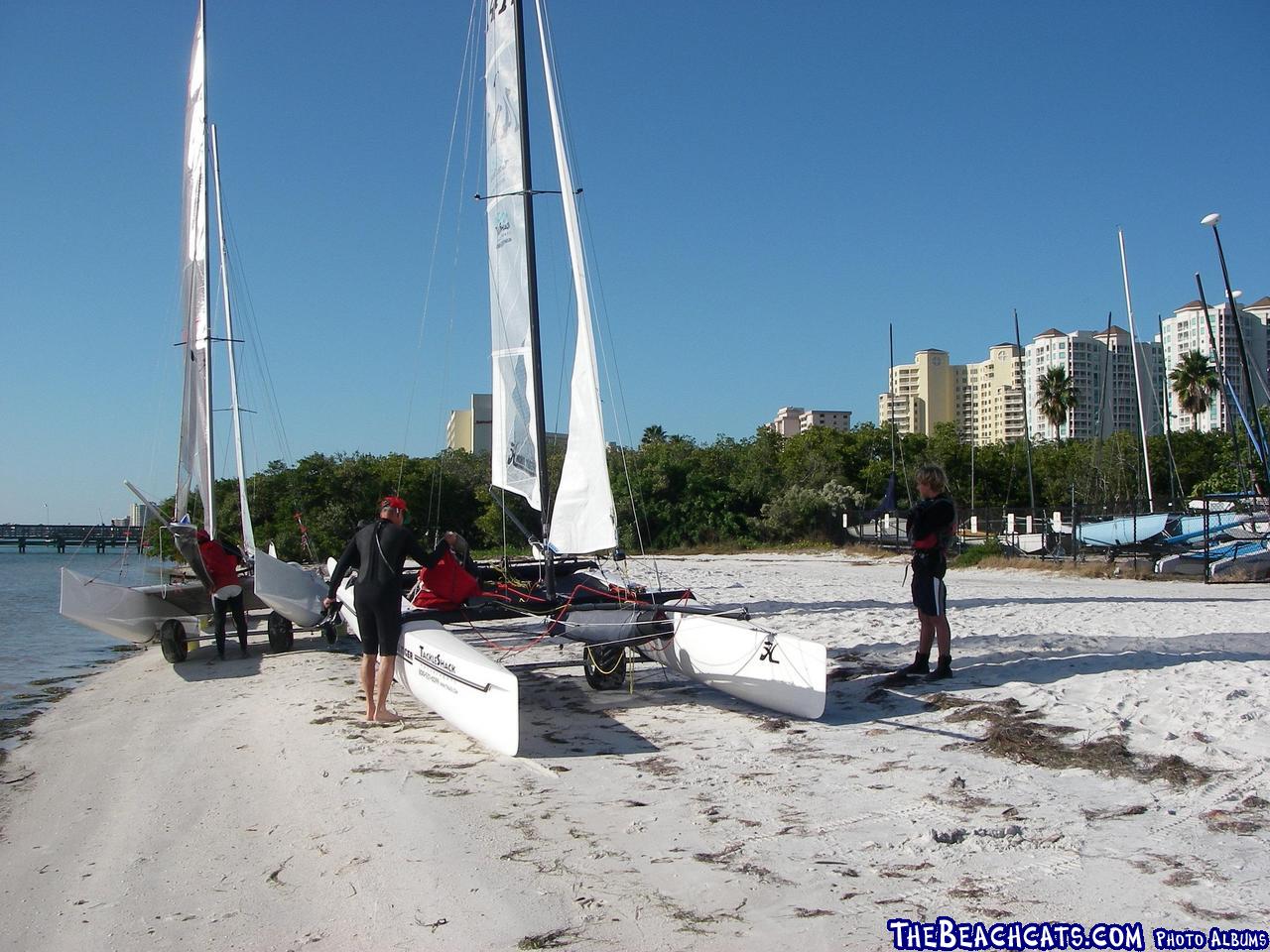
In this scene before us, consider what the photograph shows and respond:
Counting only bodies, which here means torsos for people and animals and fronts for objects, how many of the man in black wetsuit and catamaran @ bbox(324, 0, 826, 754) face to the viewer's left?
0

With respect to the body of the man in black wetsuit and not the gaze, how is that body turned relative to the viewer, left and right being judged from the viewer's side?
facing away from the viewer and to the right of the viewer

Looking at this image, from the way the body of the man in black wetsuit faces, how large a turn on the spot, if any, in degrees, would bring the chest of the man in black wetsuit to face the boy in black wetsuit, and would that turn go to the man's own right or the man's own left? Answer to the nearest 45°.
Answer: approximately 45° to the man's own right

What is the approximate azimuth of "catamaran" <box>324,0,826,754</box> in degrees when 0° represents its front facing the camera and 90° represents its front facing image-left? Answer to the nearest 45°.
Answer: approximately 315°

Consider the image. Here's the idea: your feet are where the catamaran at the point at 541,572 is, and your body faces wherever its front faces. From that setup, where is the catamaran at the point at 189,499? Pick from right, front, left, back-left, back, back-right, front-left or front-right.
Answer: back

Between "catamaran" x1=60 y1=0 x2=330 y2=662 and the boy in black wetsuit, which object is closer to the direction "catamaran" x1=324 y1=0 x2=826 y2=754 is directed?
the boy in black wetsuit

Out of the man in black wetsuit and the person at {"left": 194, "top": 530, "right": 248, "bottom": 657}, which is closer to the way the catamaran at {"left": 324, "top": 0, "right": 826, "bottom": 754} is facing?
the man in black wetsuit

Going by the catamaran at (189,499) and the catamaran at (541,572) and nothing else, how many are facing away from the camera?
0
